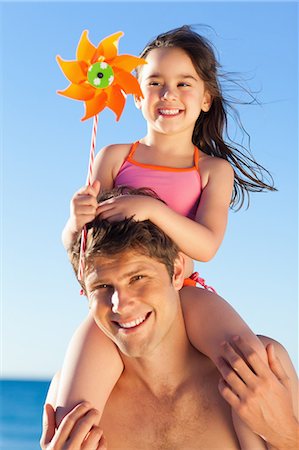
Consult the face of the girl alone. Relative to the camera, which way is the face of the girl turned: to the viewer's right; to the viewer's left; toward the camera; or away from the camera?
toward the camera

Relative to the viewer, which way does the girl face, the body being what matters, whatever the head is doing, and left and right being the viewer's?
facing the viewer

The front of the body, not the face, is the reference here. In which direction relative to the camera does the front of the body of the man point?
toward the camera
